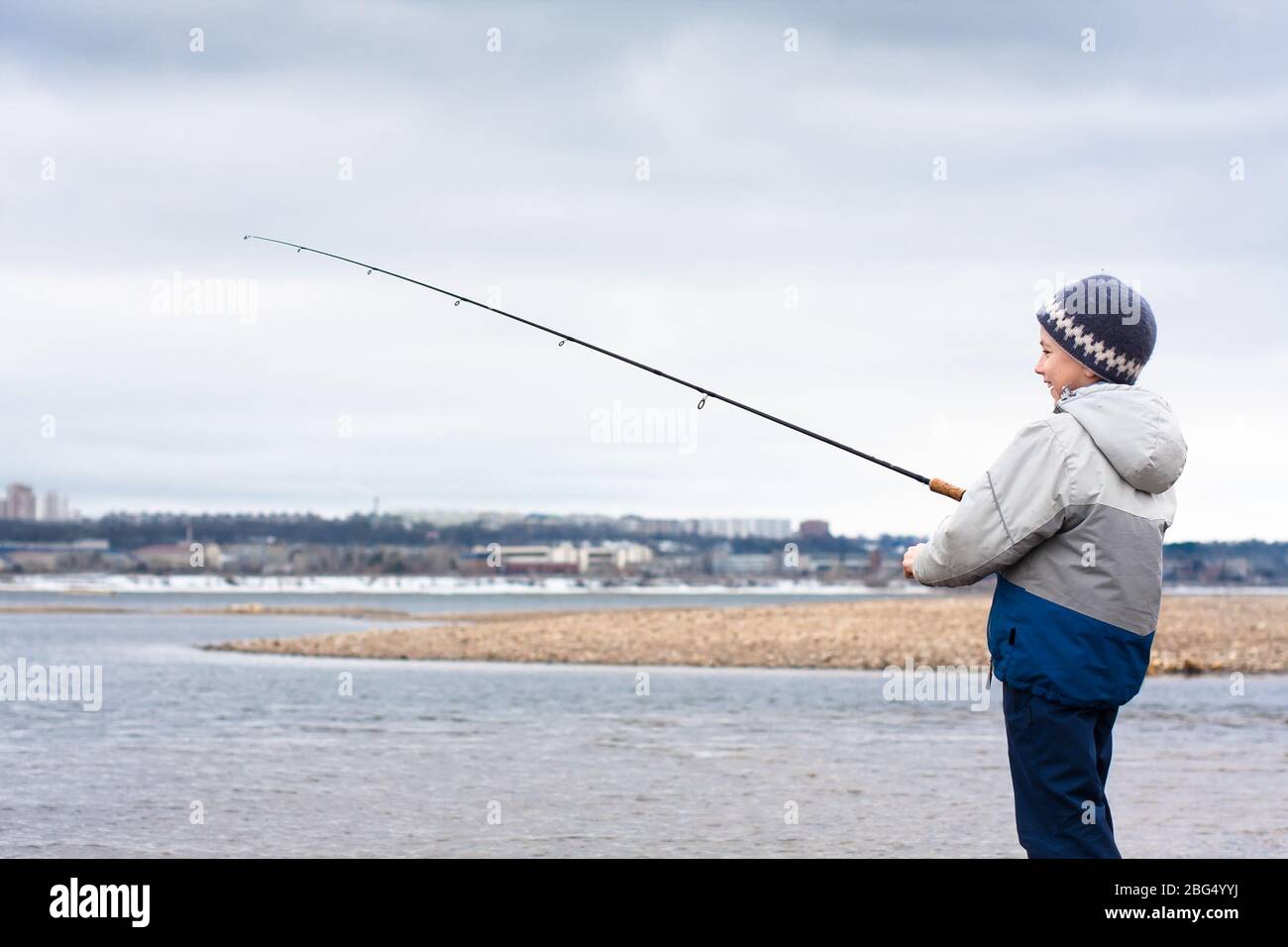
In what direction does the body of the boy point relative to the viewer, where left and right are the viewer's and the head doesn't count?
facing away from the viewer and to the left of the viewer

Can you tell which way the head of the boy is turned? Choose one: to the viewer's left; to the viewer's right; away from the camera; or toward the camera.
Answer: to the viewer's left
